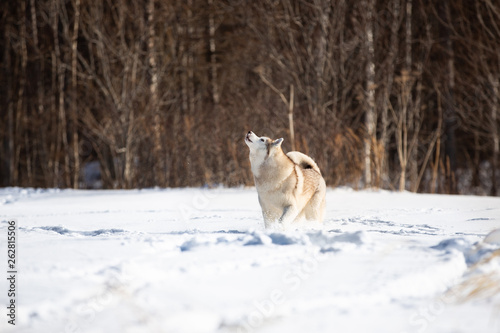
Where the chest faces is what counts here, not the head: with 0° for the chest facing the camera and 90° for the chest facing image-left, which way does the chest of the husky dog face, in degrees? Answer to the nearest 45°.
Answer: approximately 45°

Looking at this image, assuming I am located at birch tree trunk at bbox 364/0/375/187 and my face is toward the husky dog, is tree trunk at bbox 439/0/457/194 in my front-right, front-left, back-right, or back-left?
back-left

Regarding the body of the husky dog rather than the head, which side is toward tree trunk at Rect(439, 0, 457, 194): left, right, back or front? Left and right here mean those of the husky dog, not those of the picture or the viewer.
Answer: back

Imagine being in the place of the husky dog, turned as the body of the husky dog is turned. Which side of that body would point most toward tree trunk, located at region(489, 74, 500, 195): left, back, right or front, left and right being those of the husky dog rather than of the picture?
back

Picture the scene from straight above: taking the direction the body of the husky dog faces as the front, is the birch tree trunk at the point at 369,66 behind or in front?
behind
